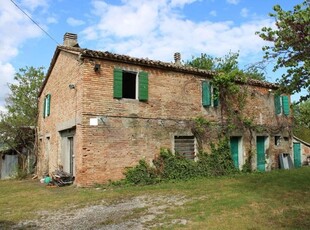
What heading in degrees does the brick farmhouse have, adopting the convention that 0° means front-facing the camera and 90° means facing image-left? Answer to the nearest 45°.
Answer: approximately 315°

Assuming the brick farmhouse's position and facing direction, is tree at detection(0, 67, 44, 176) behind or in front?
behind
